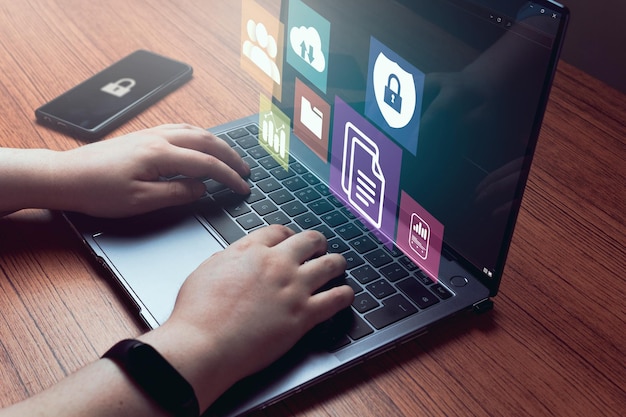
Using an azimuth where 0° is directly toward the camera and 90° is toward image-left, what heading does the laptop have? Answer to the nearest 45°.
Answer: approximately 45°
